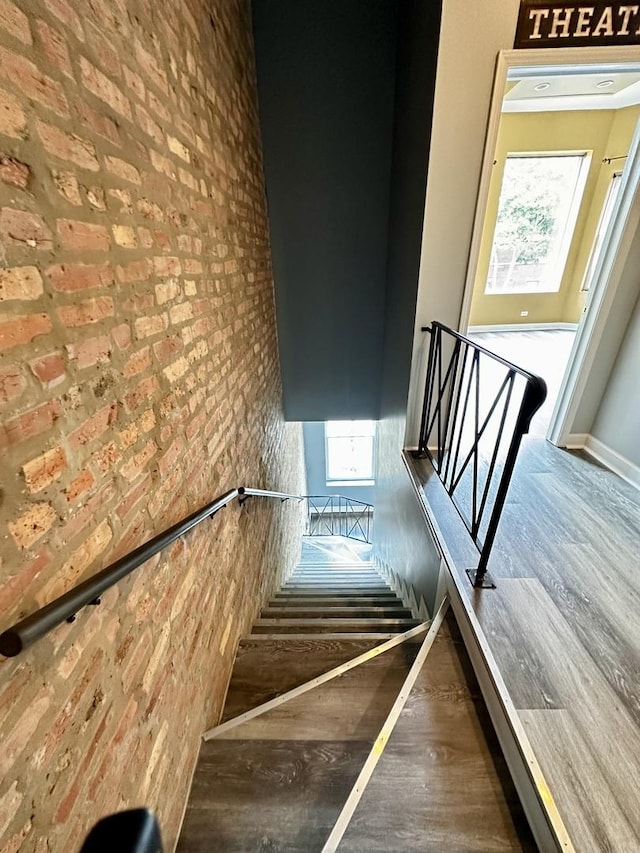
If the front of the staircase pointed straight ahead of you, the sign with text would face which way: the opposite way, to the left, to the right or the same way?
the opposite way

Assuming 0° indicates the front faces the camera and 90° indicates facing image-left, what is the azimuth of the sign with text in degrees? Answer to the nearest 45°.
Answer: approximately 0°

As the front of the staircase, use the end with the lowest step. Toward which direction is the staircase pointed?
away from the camera

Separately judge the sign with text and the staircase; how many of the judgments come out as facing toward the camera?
1
